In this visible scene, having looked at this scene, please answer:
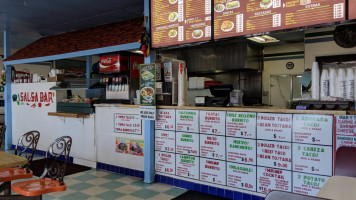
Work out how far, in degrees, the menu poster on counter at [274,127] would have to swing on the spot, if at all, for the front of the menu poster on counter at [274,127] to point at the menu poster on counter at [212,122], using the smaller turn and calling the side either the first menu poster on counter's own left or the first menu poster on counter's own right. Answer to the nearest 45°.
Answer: approximately 90° to the first menu poster on counter's own right

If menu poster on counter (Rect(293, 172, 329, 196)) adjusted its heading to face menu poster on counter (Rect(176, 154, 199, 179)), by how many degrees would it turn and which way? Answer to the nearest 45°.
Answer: approximately 90° to its right

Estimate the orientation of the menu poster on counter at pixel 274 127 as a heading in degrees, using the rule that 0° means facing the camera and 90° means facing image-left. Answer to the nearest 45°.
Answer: approximately 0°

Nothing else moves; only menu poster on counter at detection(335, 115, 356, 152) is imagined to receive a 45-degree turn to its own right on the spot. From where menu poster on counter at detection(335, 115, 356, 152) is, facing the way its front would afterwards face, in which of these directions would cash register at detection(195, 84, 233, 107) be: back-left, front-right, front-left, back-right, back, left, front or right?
front-right

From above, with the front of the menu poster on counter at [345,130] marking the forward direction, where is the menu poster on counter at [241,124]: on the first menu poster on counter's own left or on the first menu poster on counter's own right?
on the first menu poster on counter's own right
